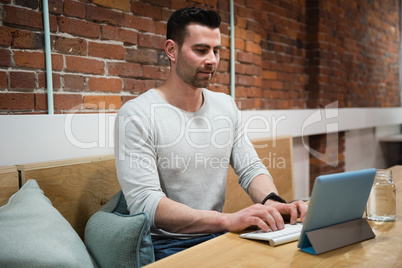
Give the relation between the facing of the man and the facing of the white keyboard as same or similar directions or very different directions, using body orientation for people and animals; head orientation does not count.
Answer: very different directions

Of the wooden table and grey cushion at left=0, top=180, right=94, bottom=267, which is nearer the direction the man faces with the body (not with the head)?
the wooden table

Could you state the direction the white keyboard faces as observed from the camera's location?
facing away from the viewer and to the left of the viewer

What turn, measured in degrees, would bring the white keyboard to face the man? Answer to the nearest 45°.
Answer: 0° — it already faces them

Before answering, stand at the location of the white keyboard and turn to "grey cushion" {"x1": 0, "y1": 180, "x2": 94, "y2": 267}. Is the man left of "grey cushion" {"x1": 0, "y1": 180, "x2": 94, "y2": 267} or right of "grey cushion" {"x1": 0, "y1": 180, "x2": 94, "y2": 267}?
right

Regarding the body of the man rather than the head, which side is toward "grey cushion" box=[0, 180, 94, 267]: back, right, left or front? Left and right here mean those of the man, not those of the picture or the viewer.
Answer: right

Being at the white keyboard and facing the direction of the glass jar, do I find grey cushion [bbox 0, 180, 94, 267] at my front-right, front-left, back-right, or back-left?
back-left

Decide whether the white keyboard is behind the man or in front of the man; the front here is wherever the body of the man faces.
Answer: in front

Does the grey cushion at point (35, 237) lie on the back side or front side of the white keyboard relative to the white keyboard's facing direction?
on the front side
